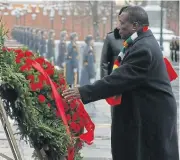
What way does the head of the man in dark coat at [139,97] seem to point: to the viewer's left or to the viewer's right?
to the viewer's left

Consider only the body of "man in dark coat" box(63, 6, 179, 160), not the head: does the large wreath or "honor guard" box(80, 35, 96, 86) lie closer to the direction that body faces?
the large wreath

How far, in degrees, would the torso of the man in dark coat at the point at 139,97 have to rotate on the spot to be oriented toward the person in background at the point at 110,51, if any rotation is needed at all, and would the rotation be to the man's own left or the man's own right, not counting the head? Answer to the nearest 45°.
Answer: approximately 90° to the man's own right

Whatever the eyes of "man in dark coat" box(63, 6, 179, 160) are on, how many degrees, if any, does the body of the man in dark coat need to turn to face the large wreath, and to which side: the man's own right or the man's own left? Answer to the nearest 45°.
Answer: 0° — they already face it

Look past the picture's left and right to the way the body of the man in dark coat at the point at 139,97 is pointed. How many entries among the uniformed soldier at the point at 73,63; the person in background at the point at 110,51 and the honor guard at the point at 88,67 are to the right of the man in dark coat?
3

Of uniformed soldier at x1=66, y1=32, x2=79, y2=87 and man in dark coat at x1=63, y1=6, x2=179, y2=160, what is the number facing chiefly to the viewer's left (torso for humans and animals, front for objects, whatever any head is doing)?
1

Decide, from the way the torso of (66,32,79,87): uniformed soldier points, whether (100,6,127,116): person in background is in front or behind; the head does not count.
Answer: in front

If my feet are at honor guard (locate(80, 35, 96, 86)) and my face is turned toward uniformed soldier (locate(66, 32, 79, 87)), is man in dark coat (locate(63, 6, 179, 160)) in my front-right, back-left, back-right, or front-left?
back-left

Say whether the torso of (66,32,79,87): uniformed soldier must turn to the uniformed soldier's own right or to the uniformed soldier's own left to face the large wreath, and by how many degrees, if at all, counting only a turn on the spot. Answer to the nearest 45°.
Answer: approximately 45° to the uniformed soldier's own right

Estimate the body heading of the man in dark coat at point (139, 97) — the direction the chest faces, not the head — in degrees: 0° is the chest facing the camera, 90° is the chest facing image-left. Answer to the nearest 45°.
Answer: approximately 90°
